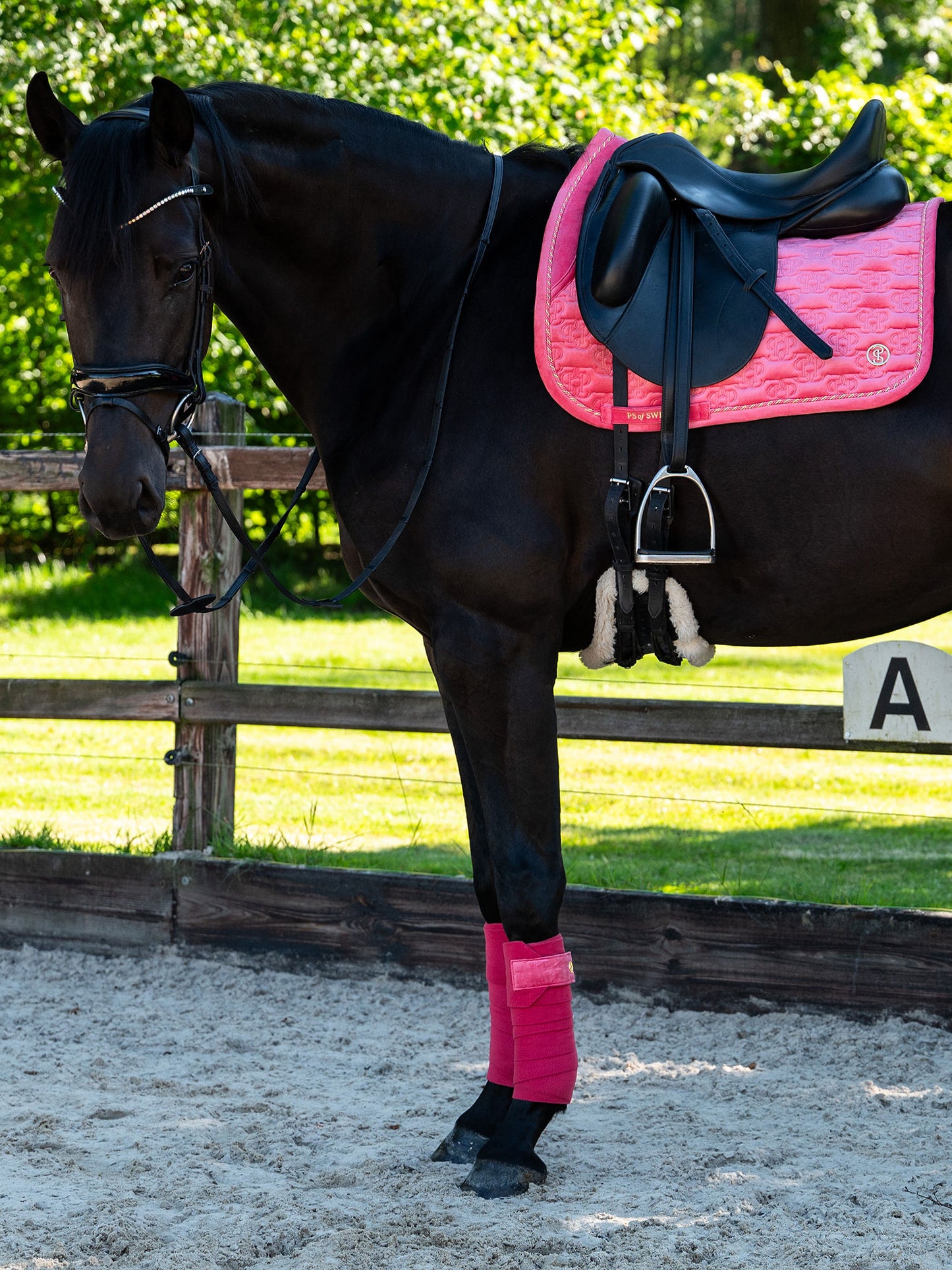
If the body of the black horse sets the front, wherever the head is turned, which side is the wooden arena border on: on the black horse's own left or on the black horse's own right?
on the black horse's own right

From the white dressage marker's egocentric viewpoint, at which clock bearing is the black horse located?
The black horse is roughly at 1 o'clock from the white dressage marker.

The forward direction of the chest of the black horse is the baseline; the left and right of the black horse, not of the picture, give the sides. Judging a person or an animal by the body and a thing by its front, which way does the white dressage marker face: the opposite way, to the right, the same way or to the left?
to the left

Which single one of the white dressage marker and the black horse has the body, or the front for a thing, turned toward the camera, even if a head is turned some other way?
the white dressage marker

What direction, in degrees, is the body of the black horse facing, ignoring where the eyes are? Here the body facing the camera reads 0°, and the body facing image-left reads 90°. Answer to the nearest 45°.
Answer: approximately 90°

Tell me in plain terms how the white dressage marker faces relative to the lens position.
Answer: facing the viewer

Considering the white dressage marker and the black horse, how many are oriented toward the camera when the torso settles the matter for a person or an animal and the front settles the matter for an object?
1
